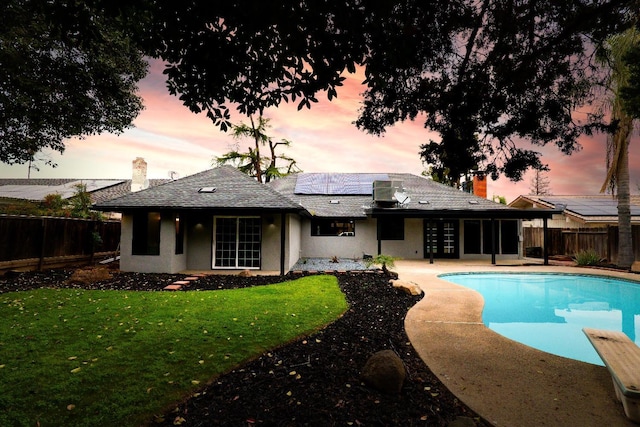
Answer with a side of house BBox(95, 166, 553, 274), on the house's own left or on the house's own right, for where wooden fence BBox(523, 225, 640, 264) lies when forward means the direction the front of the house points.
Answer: on the house's own right

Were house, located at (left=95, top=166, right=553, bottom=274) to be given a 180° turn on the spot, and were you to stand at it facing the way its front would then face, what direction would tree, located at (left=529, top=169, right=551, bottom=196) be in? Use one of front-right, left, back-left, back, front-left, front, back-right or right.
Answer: back-left

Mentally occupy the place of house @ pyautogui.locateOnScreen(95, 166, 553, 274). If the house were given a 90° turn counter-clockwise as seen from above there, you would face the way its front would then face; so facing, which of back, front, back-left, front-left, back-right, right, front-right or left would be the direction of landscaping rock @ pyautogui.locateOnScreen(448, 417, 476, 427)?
left

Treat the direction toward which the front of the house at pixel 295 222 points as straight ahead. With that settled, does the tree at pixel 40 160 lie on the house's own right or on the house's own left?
on the house's own left

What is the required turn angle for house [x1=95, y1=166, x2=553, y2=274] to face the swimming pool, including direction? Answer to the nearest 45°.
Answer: approximately 135° to its right

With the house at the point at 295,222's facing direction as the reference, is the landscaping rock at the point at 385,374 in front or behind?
behind

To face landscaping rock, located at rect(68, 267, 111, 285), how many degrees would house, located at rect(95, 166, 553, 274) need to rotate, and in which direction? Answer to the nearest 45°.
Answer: approximately 135° to its left

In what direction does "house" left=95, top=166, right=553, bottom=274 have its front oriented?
away from the camera

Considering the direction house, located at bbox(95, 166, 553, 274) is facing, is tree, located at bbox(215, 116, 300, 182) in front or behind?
in front

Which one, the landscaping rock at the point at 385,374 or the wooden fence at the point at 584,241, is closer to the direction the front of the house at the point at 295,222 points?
the wooden fence
